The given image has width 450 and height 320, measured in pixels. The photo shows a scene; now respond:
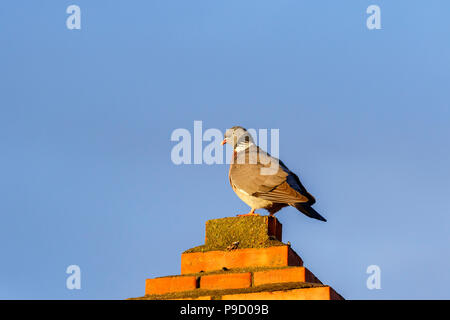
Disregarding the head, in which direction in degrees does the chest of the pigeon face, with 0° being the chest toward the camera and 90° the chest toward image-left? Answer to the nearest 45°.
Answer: approximately 90°
